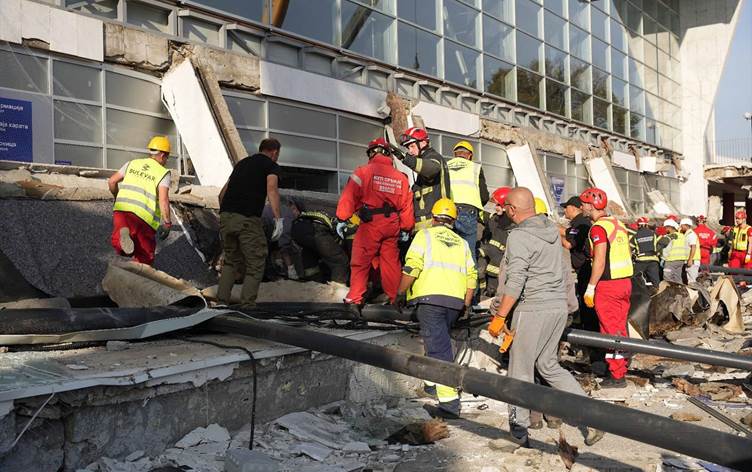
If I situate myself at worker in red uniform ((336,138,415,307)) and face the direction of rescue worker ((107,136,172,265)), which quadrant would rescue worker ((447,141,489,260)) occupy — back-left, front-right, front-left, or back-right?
back-right

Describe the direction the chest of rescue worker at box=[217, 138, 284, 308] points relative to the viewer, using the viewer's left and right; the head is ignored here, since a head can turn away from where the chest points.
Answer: facing away from the viewer and to the right of the viewer
